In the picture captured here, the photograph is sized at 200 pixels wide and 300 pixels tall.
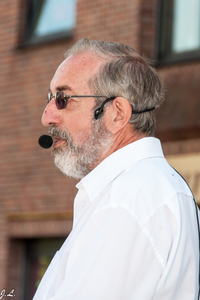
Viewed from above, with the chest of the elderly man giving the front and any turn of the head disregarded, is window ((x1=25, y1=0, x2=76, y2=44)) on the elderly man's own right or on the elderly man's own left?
on the elderly man's own right

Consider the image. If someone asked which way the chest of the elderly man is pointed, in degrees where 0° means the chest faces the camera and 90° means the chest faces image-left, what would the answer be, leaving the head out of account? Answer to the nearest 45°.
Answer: approximately 90°

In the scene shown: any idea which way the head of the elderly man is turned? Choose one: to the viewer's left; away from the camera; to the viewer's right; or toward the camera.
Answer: to the viewer's left
